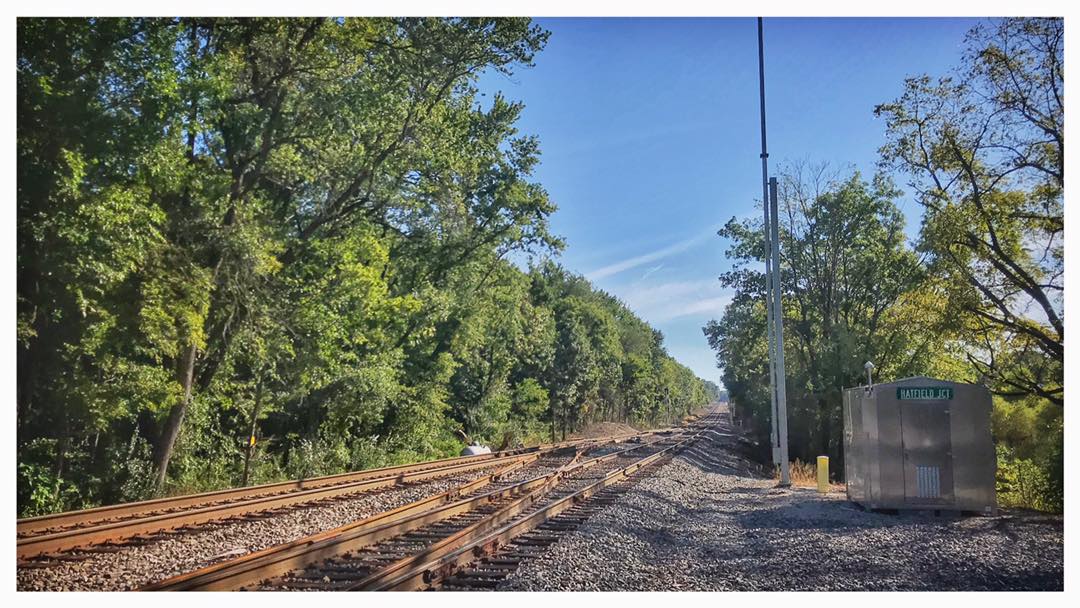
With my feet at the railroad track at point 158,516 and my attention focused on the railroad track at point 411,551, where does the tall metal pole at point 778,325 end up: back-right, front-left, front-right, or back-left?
front-left

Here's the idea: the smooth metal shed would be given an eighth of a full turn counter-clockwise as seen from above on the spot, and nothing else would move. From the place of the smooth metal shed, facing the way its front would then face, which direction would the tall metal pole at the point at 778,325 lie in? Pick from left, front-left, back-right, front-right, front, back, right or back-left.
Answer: back

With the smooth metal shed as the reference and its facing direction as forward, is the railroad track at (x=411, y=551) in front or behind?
in front

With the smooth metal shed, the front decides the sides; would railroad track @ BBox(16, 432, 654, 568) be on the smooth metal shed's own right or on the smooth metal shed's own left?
on the smooth metal shed's own right
